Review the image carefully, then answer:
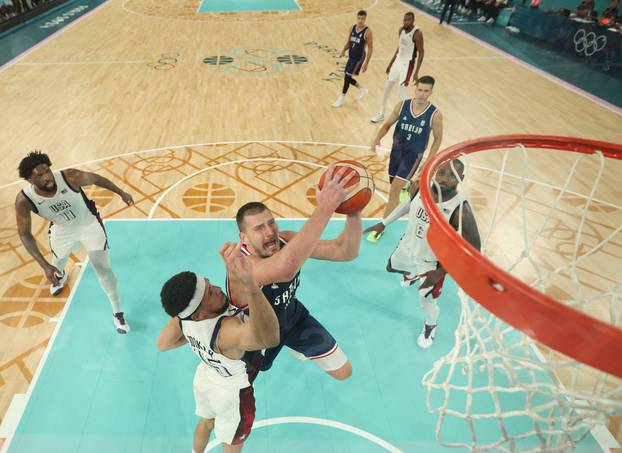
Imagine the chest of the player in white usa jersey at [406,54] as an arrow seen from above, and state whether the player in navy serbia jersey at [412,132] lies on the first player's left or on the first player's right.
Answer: on the first player's left

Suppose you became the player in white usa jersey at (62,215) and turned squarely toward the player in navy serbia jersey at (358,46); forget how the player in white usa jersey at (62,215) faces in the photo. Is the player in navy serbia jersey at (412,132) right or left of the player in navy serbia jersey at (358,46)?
right

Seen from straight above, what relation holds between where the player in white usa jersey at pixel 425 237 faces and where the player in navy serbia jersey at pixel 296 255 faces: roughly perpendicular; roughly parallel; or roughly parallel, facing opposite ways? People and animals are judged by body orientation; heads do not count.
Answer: roughly perpendicular

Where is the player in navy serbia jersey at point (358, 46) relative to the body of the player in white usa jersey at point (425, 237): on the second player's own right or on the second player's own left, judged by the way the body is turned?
on the second player's own right

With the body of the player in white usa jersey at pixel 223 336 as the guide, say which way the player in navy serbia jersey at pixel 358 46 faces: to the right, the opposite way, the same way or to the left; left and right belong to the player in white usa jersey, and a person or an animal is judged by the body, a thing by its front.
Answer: the opposite way

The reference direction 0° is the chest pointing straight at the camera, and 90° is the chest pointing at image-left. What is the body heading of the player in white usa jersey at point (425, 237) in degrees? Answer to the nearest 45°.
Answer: approximately 45°
